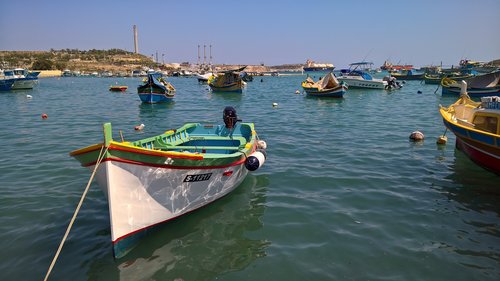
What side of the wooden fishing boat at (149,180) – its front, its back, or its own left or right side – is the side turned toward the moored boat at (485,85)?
back

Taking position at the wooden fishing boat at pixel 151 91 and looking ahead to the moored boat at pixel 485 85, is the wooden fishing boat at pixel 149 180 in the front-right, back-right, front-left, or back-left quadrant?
front-right

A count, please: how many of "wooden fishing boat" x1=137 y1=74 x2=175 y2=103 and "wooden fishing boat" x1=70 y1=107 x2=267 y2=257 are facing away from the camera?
0

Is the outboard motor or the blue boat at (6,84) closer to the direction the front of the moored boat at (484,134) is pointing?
the blue boat

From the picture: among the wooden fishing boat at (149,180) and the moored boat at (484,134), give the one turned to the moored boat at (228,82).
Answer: the moored boat at (484,134)

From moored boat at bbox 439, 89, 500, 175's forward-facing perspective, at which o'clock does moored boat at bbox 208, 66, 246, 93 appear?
moored boat at bbox 208, 66, 246, 93 is roughly at 12 o'clock from moored boat at bbox 439, 89, 500, 175.

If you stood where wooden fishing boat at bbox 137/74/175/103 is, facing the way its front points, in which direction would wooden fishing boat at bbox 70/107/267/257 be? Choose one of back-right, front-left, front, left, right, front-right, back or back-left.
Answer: front-left

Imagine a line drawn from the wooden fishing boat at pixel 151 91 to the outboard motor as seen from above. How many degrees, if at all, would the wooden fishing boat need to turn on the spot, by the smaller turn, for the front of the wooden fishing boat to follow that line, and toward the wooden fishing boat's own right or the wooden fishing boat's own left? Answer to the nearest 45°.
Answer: approximately 45° to the wooden fishing boat's own left

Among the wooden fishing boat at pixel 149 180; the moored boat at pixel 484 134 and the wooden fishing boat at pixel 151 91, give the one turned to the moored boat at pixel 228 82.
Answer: the moored boat at pixel 484 134

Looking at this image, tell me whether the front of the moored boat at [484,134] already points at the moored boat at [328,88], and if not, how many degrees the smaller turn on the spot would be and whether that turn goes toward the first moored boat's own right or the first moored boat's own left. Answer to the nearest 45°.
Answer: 0° — it already faces it

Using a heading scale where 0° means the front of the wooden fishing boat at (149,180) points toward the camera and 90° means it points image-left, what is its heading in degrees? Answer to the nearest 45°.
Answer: approximately 45°

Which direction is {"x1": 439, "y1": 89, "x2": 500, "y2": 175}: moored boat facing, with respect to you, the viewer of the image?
facing away from the viewer and to the left of the viewer

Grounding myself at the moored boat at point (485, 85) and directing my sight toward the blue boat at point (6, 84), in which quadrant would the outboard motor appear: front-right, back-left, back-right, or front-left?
front-left

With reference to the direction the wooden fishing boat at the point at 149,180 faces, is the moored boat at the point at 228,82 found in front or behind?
behind

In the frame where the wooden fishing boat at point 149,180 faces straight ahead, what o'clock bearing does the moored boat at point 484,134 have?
The moored boat is roughly at 7 o'clock from the wooden fishing boat.

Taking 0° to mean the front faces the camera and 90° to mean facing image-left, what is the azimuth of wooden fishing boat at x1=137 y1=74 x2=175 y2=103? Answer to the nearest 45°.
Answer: approximately 45°

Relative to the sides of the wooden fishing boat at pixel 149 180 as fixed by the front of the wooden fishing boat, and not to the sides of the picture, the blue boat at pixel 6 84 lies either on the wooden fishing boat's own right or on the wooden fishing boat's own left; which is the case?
on the wooden fishing boat's own right

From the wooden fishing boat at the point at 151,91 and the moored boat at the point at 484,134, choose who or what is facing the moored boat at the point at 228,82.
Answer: the moored boat at the point at 484,134

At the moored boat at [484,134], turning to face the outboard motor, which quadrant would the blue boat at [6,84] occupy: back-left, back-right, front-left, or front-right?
front-right
